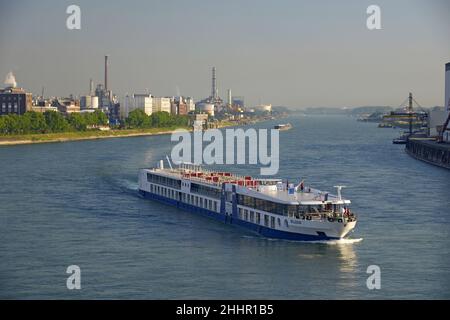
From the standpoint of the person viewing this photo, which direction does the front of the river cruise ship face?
facing the viewer and to the right of the viewer
